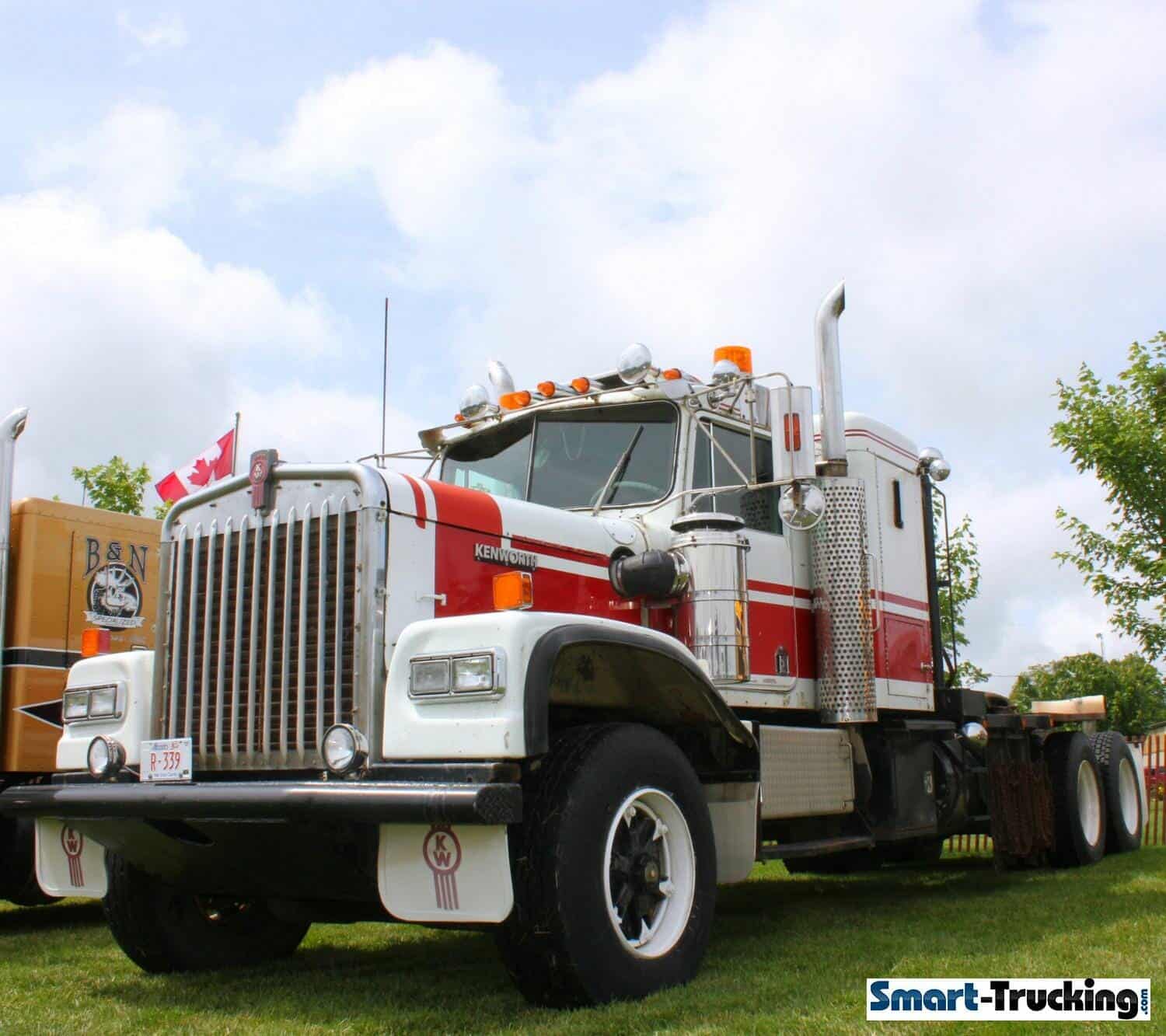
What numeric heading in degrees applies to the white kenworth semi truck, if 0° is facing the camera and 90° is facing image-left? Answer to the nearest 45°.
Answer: approximately 45°

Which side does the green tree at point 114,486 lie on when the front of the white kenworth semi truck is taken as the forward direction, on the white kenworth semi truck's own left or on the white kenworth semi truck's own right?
on the white kenworth semi truck's own right

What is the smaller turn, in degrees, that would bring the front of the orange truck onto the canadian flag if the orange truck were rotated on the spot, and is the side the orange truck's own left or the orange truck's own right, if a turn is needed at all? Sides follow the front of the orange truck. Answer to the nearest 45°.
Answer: approximately 180°

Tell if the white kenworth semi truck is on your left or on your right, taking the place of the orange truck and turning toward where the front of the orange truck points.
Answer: on your left

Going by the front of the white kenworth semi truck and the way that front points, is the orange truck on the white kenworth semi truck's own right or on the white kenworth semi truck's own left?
on the white kenworth semi truck's own right

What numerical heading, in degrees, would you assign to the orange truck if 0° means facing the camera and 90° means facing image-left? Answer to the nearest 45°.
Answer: approximately 45°

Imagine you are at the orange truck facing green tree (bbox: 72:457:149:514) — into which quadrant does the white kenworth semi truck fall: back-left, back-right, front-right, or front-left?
back-right

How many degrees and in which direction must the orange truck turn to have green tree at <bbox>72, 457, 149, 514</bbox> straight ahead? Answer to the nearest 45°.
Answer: approximately 135° to its right
